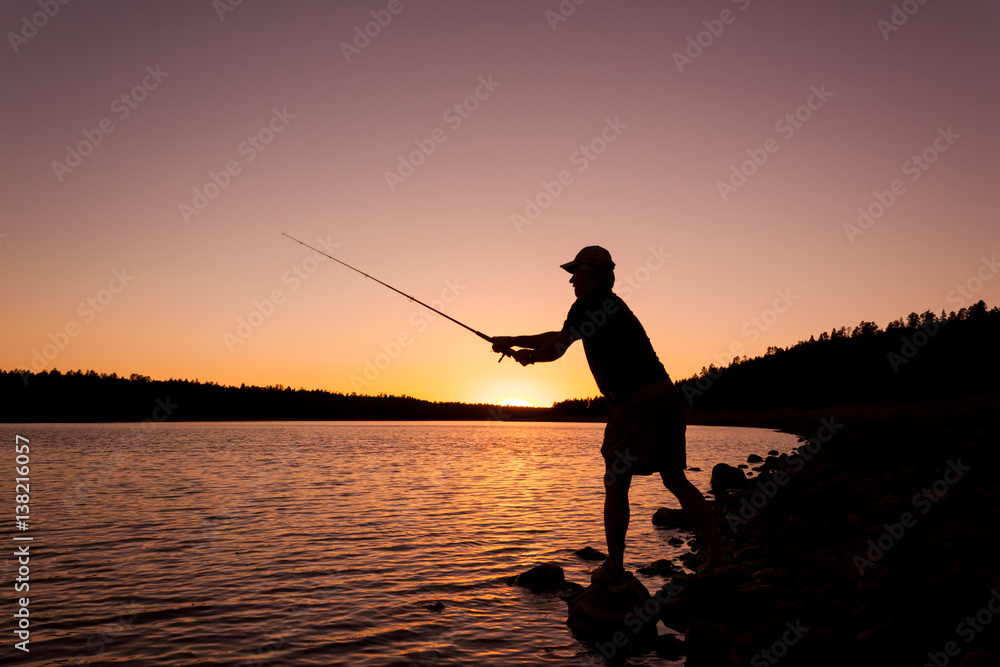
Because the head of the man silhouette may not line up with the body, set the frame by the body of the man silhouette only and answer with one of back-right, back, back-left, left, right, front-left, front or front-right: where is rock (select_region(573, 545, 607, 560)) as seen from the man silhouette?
right

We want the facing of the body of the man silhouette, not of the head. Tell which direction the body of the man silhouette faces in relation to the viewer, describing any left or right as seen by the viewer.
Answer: facing to the left of the viewer

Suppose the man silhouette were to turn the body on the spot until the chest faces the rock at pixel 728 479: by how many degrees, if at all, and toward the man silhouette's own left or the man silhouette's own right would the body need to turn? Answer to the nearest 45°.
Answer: approximately 90° to the man silhouette's own right
